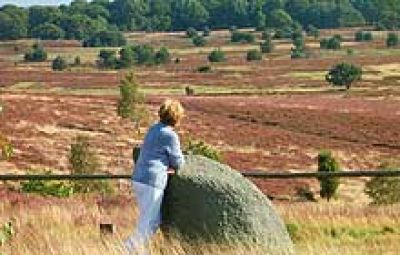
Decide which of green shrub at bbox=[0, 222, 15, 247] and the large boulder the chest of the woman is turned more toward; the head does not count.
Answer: the large boulder

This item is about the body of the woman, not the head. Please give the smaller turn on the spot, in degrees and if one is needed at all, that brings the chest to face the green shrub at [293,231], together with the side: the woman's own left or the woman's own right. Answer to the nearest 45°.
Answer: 0° — they already face it

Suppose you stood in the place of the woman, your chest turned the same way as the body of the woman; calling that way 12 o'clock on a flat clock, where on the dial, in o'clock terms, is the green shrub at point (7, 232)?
The green shrub is roughly at 8 o'clock from the woman.

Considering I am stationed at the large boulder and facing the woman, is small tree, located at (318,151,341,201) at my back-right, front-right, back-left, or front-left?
back-right

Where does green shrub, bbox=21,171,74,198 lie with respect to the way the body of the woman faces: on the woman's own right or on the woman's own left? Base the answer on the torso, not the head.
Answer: on the woman's own left

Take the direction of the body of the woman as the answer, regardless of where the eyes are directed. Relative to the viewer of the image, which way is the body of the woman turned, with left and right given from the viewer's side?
facing away from the viewer and to the right of the viewer
